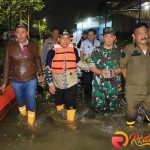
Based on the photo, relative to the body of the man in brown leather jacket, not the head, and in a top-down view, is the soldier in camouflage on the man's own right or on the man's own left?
on the man's own left

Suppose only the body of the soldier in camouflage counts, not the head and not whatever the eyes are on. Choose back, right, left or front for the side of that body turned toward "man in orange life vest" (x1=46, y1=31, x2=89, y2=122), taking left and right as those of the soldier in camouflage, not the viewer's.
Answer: right

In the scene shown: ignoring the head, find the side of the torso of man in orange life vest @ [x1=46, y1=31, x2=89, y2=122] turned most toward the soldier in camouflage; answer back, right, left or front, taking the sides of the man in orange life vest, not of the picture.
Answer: left

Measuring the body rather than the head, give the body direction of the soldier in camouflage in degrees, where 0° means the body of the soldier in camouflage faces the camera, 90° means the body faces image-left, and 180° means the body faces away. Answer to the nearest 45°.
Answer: approximately 0°

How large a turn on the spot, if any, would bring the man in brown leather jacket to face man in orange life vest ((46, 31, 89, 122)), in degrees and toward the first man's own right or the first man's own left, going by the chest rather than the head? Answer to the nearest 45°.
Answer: approximately 90° to the first man's own left

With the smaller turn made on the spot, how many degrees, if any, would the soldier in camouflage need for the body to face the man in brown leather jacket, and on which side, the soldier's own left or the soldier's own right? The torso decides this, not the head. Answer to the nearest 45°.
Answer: approximately 45° to the soldier's own right
